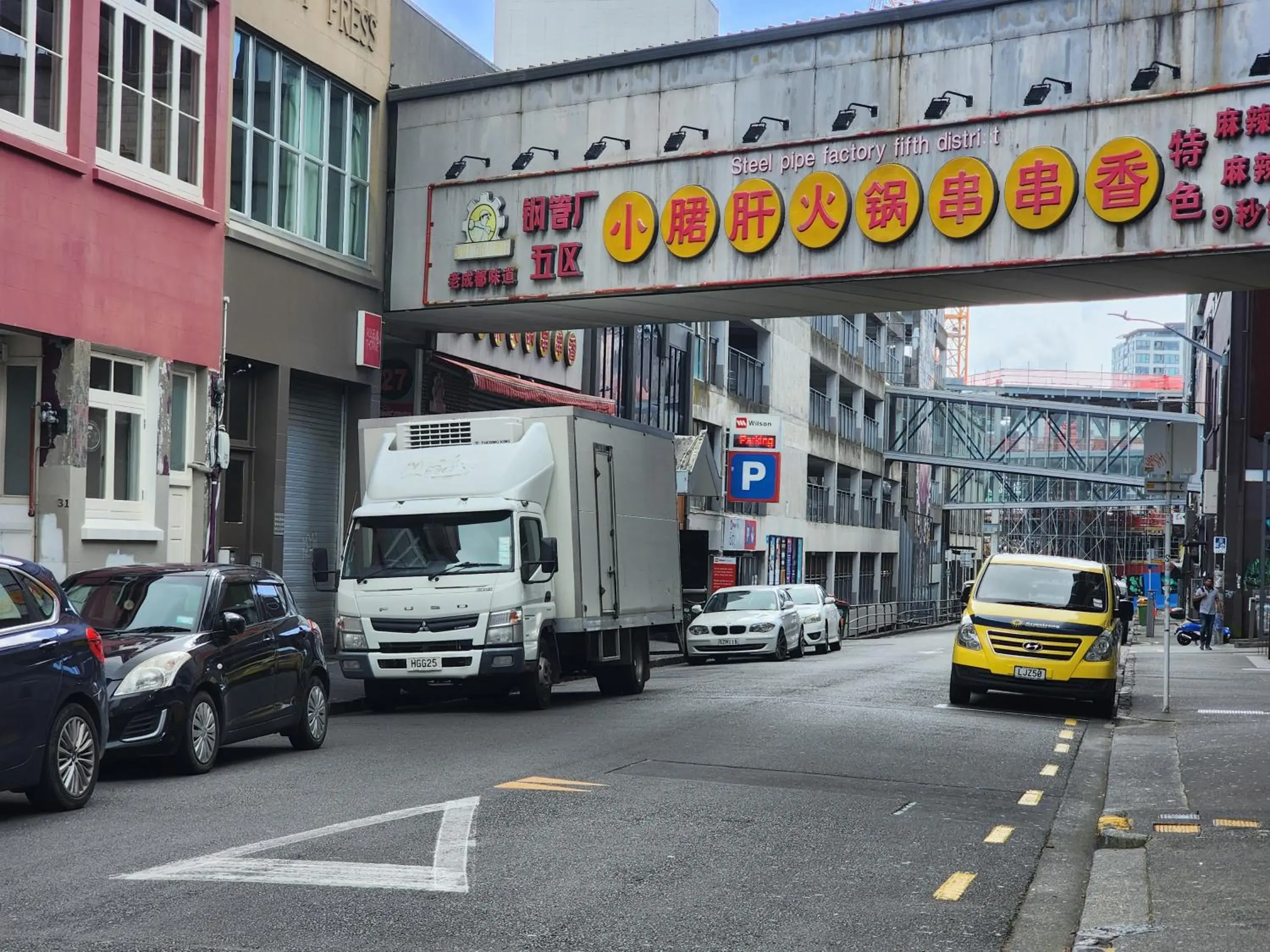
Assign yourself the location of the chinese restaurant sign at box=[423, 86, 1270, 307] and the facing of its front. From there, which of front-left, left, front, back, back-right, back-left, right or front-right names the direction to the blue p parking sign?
back-right

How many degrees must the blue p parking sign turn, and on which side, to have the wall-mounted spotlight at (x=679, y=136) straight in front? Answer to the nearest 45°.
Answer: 0° — it already faces it

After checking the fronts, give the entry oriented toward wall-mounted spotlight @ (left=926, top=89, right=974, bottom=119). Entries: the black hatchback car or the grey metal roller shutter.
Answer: the grey metal roller shutter

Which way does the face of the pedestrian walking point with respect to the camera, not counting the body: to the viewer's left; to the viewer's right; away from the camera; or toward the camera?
toward the camera

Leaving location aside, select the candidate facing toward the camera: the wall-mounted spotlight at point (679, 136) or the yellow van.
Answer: the yellow van

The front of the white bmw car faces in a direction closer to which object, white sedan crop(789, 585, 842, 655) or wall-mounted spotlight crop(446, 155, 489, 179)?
the wall-mounted spotlight

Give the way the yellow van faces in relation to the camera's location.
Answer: facing the viewer

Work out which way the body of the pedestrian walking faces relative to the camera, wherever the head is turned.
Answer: toward the camera

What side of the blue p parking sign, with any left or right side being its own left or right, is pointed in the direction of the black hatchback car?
front

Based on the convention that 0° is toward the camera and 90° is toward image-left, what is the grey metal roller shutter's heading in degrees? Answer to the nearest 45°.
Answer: approximately 315°
